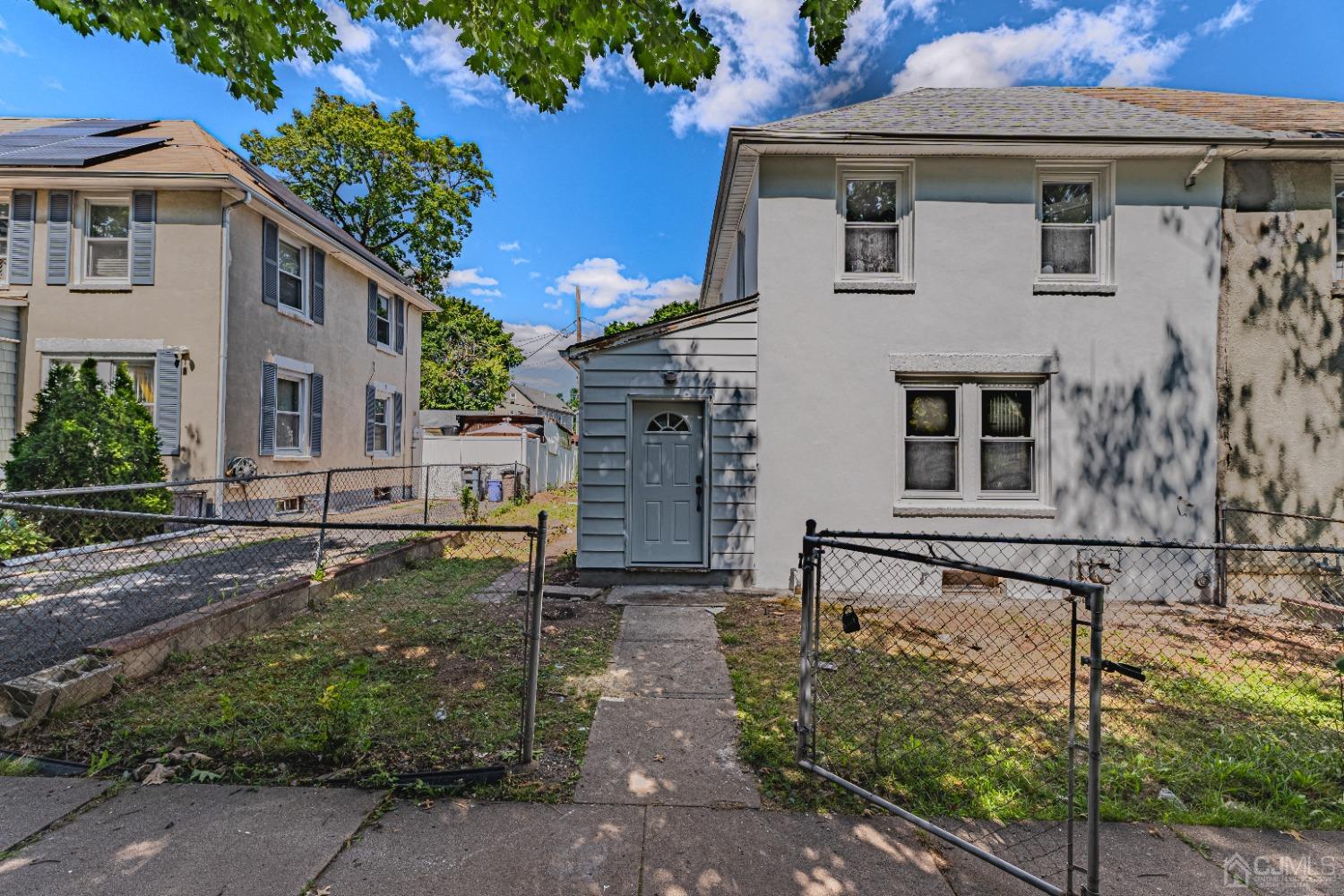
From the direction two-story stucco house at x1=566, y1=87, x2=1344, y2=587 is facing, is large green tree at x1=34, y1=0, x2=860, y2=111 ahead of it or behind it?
ahead

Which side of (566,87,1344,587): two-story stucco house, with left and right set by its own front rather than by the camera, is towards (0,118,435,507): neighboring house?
right

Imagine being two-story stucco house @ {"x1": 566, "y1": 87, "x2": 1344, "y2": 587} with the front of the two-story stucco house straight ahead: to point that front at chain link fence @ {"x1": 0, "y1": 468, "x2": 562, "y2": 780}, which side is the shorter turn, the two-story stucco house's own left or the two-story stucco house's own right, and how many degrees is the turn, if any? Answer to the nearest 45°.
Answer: approximately 45° to the two-story stucco house's own right

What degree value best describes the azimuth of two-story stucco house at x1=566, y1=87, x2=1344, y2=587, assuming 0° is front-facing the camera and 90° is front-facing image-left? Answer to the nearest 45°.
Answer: approximately 0°

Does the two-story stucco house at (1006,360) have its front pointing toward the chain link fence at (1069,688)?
yes

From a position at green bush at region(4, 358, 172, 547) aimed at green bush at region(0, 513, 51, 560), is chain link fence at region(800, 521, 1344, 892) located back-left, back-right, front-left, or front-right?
front-left

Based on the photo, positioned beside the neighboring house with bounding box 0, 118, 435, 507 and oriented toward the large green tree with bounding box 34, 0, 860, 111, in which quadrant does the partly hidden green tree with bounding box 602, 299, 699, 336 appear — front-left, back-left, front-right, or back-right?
back-left

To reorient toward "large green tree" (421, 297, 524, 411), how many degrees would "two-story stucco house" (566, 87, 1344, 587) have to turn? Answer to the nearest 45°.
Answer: approximately 135° to its right

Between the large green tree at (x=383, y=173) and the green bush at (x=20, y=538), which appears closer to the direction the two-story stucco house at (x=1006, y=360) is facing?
the green bush

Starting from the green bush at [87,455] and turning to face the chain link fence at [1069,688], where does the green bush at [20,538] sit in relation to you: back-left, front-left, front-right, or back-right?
front-right

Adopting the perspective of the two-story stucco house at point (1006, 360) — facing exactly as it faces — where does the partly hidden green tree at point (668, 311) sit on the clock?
The partly hidden green tree is roughly at 5 o'clock from the two-story stucco house.
